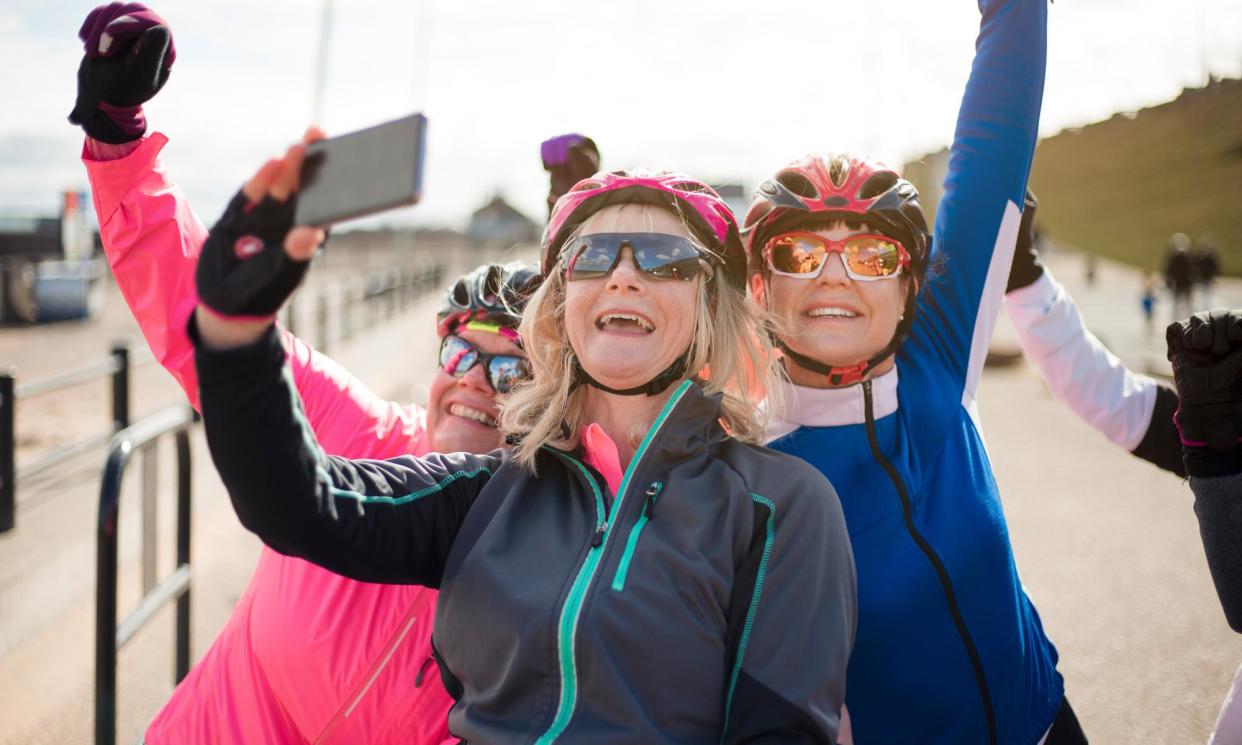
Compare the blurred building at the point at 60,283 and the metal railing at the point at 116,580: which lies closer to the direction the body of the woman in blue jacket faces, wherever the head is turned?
the metal railing

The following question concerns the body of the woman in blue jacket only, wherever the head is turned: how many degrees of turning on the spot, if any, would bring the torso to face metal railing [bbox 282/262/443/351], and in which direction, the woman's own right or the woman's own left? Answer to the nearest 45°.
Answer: approximately 135° to the woman's own right

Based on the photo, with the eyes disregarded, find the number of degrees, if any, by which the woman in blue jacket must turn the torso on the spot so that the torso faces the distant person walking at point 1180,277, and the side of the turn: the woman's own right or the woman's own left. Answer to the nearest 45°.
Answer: approximately 180°

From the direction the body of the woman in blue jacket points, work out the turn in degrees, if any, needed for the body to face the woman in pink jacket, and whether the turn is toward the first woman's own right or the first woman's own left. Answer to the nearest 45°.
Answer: approximately 45° to the first woman's own right

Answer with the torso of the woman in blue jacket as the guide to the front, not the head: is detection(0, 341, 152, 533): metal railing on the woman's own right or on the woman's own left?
on the woman's own right

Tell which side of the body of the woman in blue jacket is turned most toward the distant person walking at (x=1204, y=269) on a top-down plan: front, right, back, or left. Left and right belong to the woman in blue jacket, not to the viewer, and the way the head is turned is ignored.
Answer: back

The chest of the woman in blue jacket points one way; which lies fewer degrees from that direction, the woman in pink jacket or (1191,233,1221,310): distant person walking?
the woman in pink jacket

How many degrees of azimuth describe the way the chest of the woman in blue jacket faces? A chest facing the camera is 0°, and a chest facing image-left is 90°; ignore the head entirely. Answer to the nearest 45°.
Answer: approximately 0°

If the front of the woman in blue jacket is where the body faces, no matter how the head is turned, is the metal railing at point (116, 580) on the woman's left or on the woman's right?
on the woman's right
